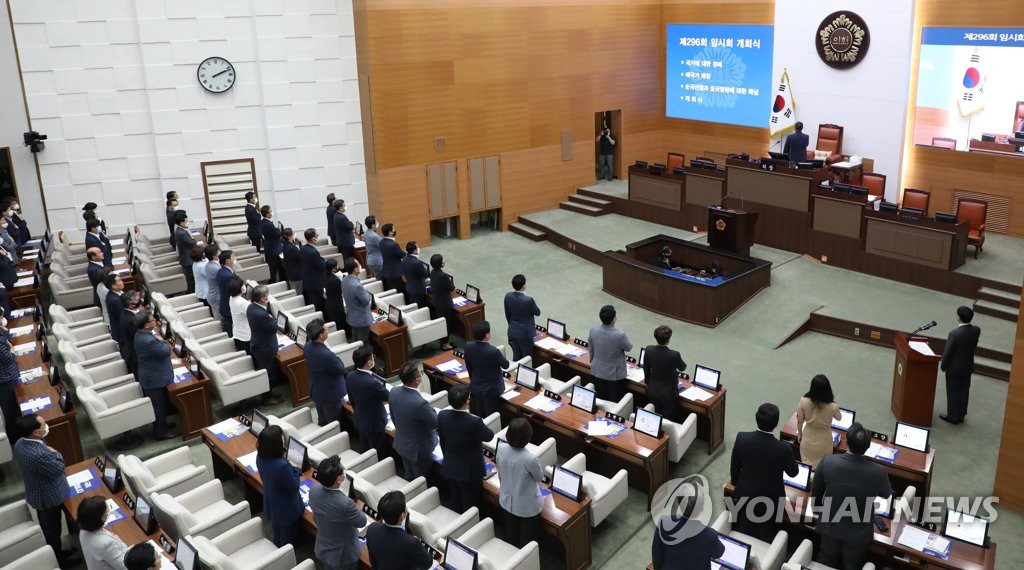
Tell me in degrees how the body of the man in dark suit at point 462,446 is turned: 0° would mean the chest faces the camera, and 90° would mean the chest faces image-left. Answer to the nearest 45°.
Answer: approximately 225°

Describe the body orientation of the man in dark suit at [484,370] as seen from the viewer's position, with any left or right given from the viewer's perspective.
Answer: facing away from the viewer and to the right of the viewer

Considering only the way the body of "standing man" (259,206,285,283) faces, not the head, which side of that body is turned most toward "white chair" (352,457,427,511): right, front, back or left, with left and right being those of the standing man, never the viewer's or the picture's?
right

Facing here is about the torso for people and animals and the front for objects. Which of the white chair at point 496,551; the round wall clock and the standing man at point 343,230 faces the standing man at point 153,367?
the round wall clock

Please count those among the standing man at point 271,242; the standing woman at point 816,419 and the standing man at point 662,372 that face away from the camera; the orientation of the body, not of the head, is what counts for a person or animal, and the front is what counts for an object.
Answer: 2

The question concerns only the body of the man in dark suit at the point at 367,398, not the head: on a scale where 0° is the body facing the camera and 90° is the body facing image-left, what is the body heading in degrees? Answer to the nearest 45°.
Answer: approximately 225°

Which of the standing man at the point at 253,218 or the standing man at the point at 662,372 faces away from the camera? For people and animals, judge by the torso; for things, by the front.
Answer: the standing man at the point at 662,372

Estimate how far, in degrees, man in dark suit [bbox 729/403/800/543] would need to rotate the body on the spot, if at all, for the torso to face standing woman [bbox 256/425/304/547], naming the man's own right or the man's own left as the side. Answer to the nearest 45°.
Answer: approximately 90° to the man's own left

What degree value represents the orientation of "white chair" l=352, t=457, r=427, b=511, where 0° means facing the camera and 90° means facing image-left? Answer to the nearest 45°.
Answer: approximately 225°

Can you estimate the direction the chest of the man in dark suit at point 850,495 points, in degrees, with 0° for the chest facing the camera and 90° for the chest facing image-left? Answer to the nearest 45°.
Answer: approximately 180°

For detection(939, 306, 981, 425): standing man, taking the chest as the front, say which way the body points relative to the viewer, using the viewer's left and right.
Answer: facing away from the viewer and to the left of the viewer

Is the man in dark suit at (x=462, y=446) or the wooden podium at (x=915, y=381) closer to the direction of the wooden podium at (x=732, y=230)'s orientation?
the man in dark suit
